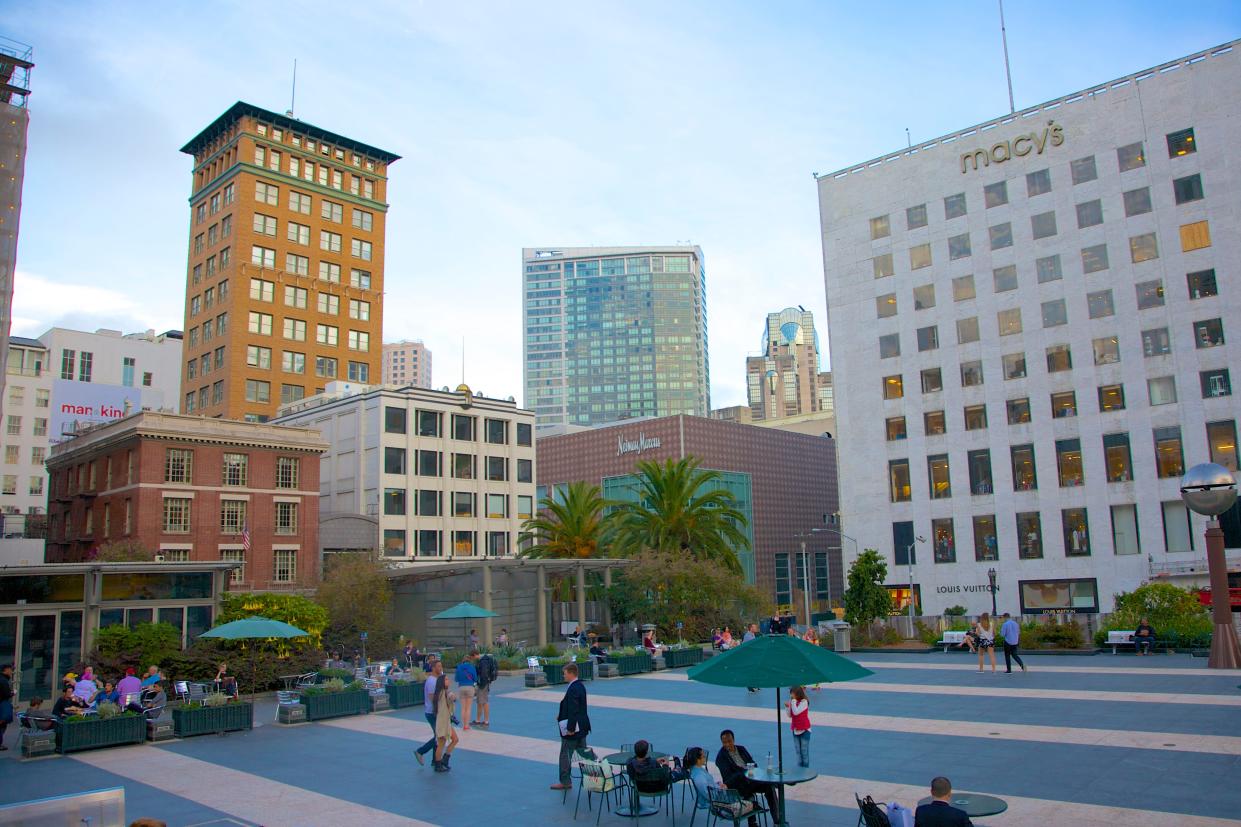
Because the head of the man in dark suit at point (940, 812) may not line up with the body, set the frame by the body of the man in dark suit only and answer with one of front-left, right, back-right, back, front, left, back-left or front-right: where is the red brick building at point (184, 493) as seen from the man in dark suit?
front-left

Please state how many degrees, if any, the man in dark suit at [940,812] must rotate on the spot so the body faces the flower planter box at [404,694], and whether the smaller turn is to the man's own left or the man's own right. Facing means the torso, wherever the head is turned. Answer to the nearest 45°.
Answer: approximately 45° to the man's own left

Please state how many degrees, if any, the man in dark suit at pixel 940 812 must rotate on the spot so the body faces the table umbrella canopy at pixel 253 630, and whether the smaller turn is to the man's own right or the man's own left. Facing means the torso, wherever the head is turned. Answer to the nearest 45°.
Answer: approximately 45° to the man's own left

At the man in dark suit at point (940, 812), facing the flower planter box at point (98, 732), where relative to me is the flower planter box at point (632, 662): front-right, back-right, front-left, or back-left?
front-right

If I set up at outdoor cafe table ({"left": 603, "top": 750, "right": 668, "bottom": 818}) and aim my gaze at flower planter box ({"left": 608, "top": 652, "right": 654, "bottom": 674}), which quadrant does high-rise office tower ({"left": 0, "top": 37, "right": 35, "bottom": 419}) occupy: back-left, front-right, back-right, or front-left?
front-left

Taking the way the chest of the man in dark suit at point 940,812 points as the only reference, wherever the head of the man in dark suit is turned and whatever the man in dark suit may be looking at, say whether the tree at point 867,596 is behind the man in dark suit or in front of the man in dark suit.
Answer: in front

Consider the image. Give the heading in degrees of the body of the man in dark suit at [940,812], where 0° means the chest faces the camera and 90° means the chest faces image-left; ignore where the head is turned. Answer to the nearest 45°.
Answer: approximately 180°

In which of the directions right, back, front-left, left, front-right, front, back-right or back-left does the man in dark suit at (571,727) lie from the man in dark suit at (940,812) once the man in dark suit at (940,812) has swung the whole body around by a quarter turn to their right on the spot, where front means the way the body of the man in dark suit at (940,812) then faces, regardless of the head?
back-left

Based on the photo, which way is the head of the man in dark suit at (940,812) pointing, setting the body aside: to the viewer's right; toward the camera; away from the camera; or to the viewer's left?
away from the camera

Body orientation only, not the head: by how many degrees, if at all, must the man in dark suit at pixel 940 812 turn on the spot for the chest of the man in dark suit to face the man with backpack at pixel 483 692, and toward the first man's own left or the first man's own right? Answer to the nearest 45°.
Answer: approximately 45° to the first man's own left

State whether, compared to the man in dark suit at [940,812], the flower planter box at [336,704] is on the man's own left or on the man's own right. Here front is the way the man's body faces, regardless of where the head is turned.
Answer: on the man's own left

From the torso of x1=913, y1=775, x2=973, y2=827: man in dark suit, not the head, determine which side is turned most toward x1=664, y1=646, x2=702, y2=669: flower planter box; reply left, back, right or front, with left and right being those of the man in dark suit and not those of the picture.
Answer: front

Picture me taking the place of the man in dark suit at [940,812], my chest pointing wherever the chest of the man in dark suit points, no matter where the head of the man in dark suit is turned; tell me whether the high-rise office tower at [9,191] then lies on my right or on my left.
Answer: on my left

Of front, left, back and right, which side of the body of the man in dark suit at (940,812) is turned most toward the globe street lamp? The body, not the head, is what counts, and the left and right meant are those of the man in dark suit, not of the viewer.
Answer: front

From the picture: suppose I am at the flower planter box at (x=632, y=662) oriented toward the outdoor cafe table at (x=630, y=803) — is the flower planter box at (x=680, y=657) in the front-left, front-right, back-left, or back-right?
back-left
